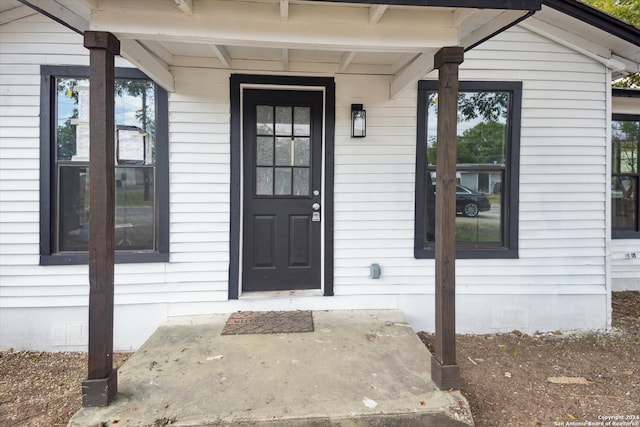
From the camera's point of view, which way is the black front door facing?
toward the camera

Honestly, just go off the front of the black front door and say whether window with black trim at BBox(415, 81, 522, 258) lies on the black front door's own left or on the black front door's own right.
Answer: on the black front door's own left

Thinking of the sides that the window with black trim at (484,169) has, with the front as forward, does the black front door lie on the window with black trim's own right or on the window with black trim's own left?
on the window with black trim's own right

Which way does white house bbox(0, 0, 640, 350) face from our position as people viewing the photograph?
facing the viewer

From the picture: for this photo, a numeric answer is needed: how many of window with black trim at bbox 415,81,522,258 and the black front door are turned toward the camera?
2

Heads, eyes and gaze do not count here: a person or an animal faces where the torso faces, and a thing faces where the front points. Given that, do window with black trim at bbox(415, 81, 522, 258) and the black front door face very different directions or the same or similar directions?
same or similar directions

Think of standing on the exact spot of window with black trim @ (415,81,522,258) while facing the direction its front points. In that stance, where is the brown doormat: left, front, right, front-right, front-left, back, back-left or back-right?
front-right
